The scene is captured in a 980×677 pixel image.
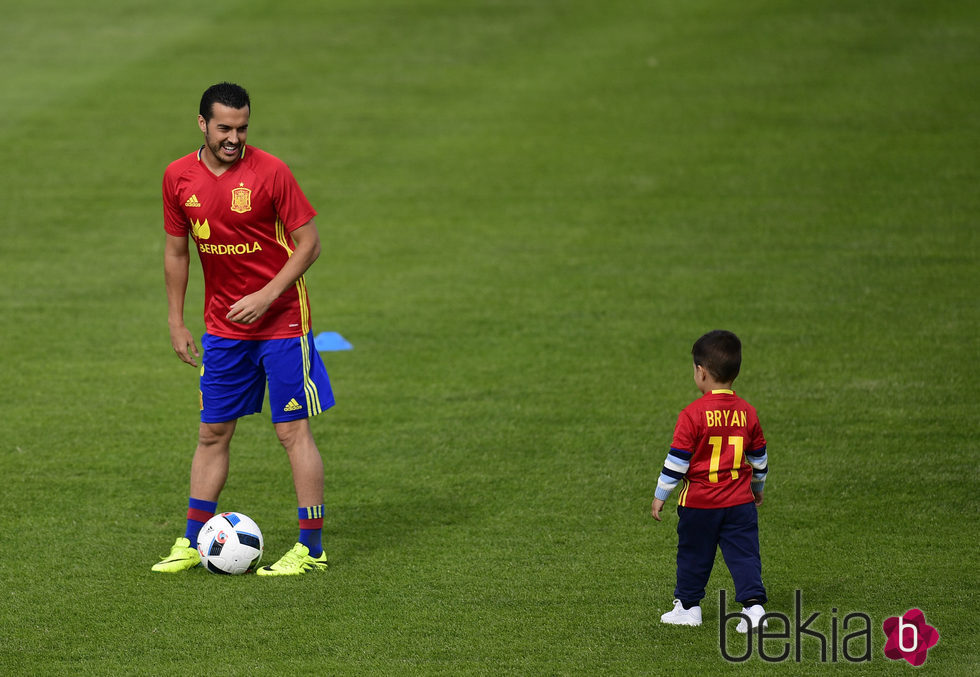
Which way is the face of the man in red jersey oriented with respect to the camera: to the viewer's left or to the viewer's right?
to the viewer's right

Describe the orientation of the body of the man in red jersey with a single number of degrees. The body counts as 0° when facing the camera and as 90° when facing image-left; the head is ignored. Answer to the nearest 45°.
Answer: approximately 45°

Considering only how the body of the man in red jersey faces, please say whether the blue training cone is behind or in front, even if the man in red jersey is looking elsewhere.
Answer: behind
